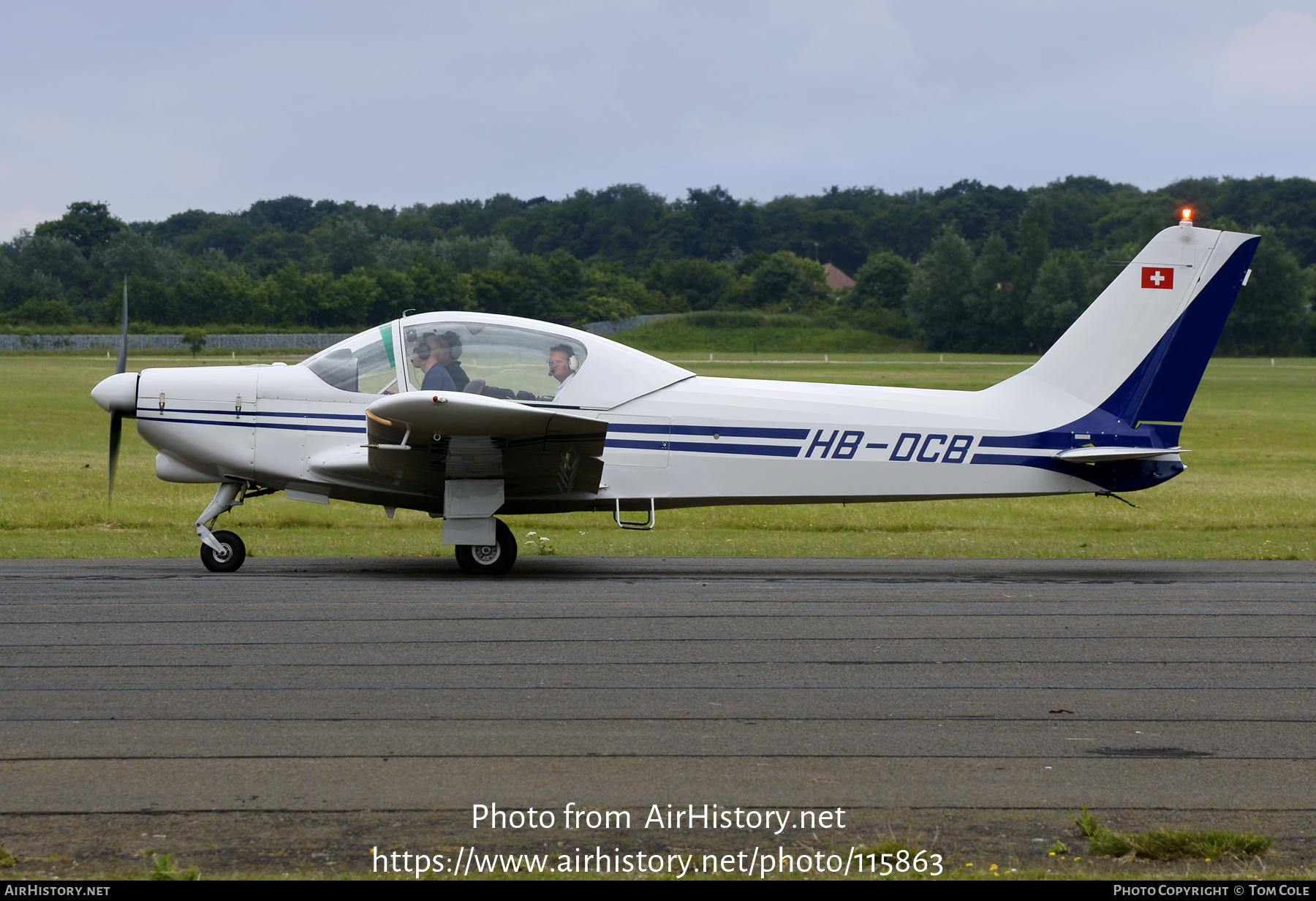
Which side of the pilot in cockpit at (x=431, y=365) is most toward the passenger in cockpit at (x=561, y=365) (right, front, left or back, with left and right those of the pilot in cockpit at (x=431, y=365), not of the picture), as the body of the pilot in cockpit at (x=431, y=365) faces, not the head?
back

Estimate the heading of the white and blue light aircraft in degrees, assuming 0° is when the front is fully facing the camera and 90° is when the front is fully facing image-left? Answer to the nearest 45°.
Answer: approximately 90°

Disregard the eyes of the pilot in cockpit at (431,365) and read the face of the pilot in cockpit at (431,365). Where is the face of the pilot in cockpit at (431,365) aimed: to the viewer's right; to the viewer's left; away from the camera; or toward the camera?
to the viewer's left

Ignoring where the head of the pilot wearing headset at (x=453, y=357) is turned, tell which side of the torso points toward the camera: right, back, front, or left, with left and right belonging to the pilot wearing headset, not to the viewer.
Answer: left

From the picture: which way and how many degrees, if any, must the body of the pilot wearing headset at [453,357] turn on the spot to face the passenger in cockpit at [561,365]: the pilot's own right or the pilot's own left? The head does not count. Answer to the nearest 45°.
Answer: approximately 180°

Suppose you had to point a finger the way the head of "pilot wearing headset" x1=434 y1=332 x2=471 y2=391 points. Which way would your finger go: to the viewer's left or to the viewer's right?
to the viewer's left

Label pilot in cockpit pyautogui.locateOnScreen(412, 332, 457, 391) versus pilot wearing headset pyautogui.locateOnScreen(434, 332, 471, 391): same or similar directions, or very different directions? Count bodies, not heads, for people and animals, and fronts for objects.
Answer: same or similar directions

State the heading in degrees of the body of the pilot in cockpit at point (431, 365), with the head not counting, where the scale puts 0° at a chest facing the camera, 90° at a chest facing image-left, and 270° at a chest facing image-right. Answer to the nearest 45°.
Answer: approximately 90°
